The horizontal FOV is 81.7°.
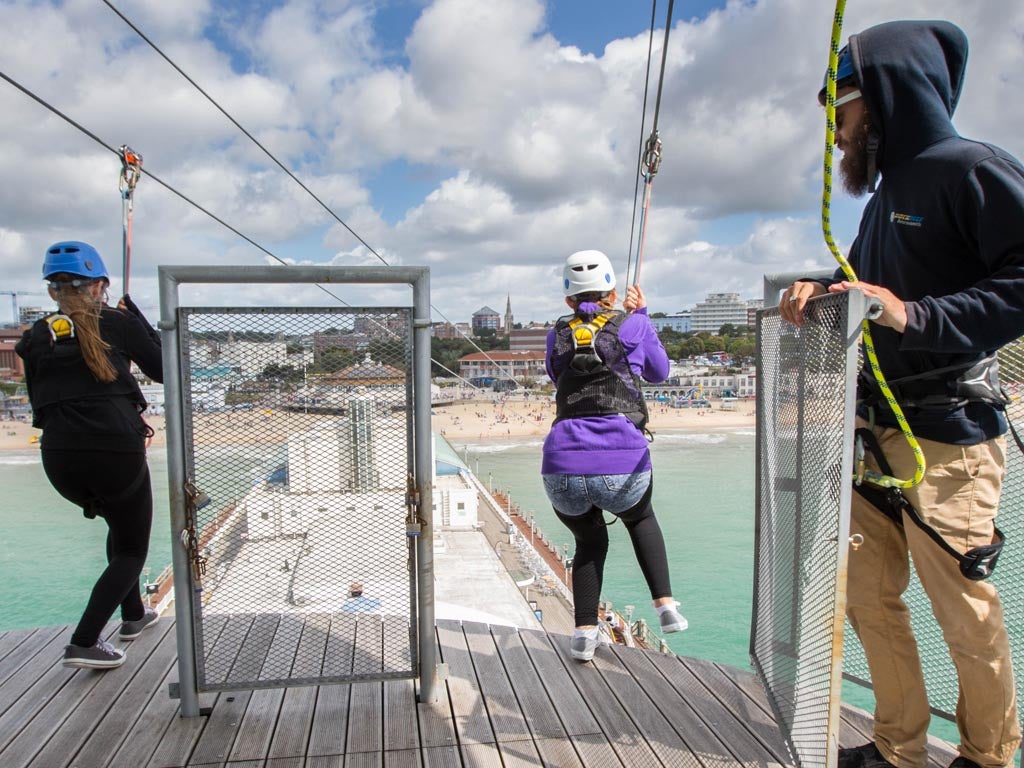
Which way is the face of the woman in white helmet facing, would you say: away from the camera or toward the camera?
away from the camera

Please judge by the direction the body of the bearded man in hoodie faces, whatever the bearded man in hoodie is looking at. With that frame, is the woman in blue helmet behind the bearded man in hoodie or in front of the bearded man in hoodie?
in front

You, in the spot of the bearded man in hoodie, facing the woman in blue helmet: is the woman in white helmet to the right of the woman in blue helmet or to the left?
right

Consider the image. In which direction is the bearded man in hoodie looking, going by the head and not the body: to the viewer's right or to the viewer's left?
to the viewer's left

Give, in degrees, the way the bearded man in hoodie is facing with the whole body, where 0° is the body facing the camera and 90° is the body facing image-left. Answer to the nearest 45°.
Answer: approximately 90°

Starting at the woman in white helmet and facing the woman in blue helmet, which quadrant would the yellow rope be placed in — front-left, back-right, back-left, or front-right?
back-left

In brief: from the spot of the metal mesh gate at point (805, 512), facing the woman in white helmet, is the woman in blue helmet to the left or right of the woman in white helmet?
left
